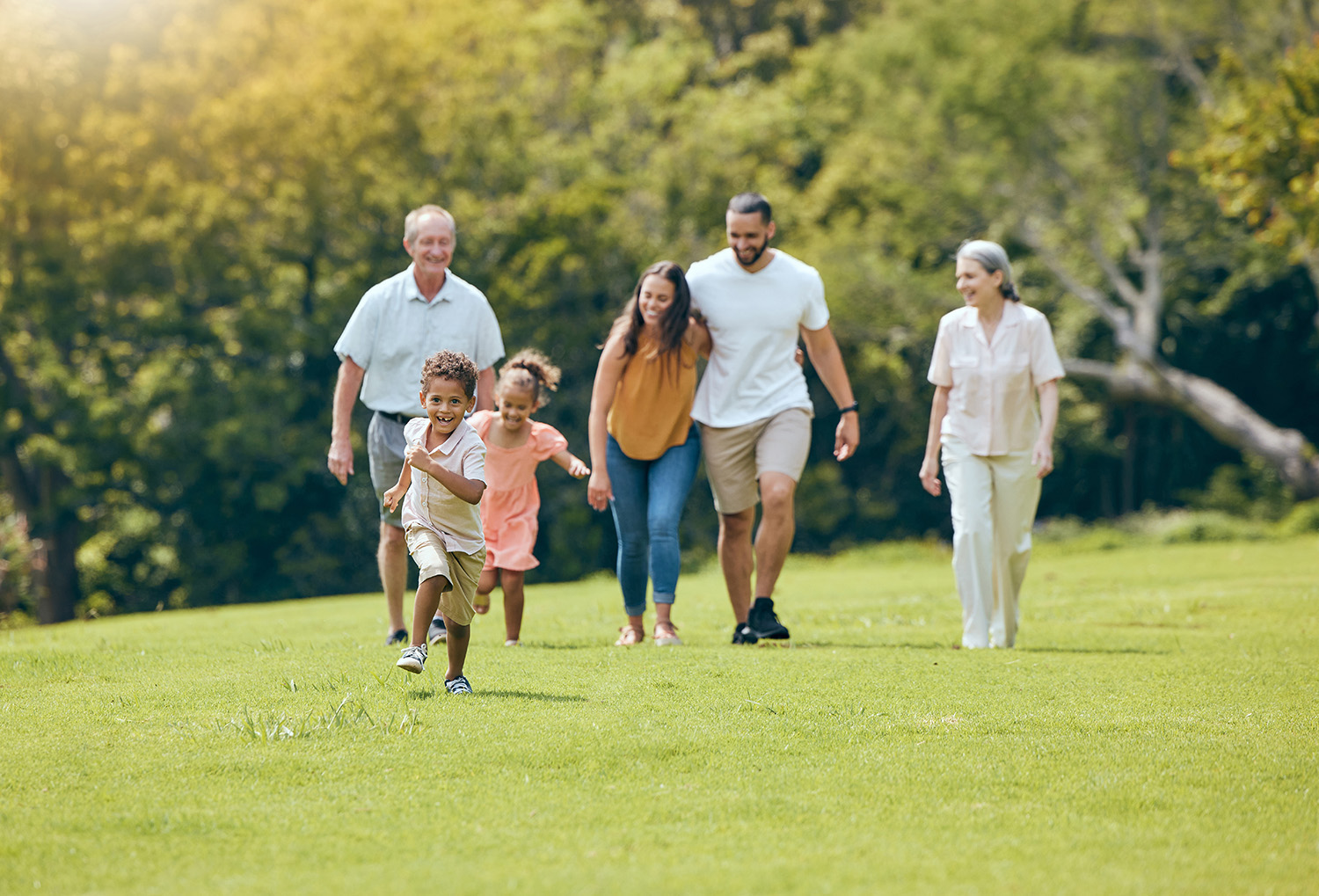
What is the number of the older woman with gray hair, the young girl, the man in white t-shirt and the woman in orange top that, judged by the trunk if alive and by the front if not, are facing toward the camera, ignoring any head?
4

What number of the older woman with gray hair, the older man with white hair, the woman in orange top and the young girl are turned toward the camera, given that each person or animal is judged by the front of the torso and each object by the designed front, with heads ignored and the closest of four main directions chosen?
4

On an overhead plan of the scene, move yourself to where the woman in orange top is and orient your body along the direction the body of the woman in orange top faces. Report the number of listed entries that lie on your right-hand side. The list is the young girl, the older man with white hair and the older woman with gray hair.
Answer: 2

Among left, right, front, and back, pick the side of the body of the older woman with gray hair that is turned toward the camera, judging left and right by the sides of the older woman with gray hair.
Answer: front

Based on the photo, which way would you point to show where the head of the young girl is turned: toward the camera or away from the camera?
toward the camera

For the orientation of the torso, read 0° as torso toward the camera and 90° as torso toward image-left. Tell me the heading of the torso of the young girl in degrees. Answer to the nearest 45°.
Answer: approximately 0°

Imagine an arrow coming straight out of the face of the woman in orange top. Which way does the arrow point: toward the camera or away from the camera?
toward the camera

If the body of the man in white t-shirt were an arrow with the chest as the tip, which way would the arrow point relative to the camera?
toward the camera

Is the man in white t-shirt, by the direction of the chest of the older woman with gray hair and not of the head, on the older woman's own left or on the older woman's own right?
on the older woman's own right

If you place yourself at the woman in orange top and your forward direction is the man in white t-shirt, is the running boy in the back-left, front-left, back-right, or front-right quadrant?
back-right

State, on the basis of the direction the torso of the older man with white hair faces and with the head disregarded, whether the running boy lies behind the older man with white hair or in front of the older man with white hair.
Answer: in front

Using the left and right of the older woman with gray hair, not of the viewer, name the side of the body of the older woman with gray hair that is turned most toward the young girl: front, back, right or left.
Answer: right

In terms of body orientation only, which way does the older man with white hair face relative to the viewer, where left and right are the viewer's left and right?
facing the viewer
